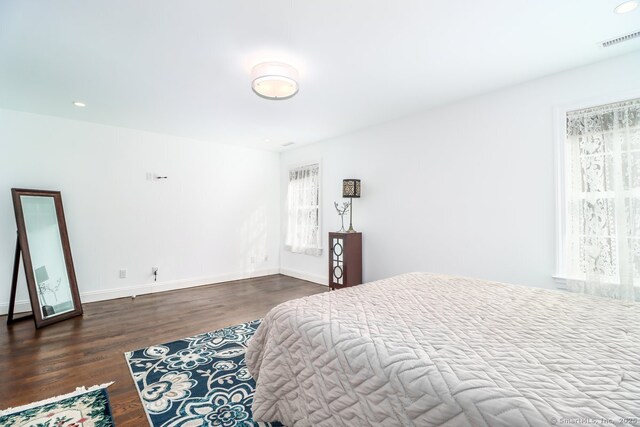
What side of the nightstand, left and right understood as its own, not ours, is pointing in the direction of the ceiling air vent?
left

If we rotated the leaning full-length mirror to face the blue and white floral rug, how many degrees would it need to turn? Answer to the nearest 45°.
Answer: approximately 45° to its right

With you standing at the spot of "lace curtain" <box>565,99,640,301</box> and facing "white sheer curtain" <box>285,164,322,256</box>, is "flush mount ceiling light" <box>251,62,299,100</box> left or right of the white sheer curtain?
left

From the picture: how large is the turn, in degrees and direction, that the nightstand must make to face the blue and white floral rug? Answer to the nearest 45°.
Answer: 0° — it already faces it

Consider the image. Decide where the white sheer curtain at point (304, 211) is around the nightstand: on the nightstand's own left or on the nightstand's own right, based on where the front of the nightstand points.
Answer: on the nightstand's own right

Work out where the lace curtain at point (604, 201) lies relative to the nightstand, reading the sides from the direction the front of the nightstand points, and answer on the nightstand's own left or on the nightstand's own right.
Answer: on the nightstand's own left

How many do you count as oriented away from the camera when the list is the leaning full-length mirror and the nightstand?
0

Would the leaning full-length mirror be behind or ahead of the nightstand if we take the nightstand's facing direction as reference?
ahead

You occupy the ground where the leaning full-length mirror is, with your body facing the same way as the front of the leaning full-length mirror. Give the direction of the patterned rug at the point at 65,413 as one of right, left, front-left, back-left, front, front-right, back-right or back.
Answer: front-right

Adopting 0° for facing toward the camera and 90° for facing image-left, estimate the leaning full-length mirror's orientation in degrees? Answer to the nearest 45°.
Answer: approximately 315°

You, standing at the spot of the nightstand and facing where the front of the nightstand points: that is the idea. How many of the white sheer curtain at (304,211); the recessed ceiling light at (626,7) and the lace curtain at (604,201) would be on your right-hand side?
1

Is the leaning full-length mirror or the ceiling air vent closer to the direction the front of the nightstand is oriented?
the leaning full-length mirror

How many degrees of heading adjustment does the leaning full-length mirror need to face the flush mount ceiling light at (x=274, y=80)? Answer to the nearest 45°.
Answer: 0° — it already faces it

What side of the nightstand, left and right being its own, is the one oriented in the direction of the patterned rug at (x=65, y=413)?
front

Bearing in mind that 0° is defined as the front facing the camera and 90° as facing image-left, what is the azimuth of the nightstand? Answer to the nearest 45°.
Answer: approximately 45°
